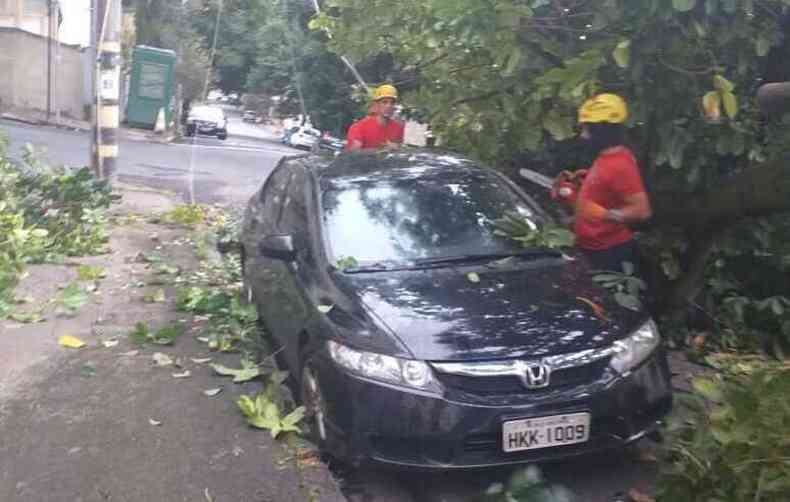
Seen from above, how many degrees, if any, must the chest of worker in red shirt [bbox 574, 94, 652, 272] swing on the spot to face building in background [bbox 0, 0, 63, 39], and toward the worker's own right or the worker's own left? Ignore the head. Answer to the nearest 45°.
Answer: approximately 45° to the worker's own right

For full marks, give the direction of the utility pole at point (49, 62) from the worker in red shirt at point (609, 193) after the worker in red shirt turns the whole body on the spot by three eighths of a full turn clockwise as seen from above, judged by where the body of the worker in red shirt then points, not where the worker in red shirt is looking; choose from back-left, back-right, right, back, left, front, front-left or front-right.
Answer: left

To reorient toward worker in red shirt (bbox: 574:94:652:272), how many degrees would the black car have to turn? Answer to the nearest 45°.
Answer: approximately 90° to its left

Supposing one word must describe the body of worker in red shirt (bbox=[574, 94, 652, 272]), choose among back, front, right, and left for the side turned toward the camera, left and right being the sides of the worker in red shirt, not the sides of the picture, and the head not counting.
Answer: left

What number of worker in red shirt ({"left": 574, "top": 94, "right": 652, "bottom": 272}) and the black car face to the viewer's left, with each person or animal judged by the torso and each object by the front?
1

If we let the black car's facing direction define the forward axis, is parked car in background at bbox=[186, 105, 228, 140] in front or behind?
behind

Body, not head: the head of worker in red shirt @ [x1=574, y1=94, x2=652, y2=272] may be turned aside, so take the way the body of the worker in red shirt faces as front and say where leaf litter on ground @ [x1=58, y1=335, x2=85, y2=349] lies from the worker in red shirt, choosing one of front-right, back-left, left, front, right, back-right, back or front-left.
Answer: front

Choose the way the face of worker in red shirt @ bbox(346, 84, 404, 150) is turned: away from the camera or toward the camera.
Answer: toward the camera

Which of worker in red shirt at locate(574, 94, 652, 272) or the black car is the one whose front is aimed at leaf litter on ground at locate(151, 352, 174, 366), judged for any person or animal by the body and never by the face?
the worker in red shirt

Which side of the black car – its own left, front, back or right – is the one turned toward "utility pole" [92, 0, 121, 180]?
back

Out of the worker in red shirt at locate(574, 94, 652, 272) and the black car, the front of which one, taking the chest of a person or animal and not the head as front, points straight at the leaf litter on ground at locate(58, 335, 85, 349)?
the worker in red shirt
